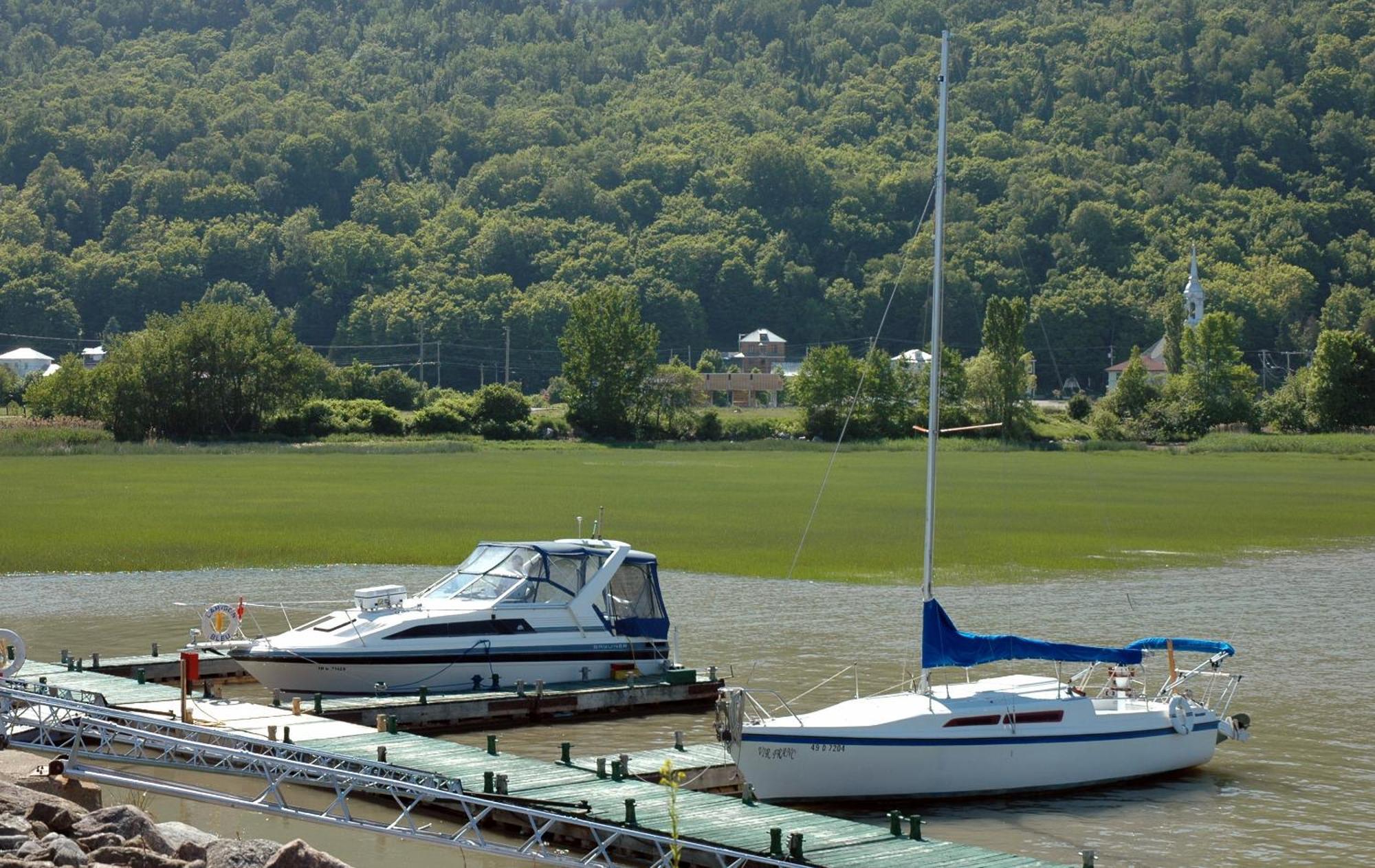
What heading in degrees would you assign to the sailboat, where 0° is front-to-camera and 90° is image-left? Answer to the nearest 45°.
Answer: approximately 45°

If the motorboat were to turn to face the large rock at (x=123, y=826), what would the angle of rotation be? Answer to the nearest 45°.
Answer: approximately 90° to its left

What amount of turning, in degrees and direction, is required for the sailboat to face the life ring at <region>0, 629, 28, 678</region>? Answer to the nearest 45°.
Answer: approximately 45° to its right

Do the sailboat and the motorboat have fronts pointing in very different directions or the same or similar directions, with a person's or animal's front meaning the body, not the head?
same or similar directions

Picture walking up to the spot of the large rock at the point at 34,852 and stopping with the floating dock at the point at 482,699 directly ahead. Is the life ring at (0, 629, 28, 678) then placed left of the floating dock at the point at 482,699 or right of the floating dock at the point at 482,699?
left

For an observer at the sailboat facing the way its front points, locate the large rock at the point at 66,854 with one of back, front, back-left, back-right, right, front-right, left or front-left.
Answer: front

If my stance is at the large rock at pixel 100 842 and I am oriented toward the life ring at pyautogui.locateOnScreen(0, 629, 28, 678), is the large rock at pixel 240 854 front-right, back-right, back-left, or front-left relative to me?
back-right

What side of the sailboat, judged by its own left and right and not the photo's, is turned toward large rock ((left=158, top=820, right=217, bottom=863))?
front

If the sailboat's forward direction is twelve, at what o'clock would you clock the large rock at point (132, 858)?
The large rock is roughly at 12 o'clock from the sailboat.

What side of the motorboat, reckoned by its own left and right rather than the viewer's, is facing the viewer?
left

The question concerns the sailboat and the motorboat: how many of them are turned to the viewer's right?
0

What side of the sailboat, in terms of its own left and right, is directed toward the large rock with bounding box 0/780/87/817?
front

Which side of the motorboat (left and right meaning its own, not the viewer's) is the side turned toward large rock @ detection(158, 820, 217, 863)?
left
